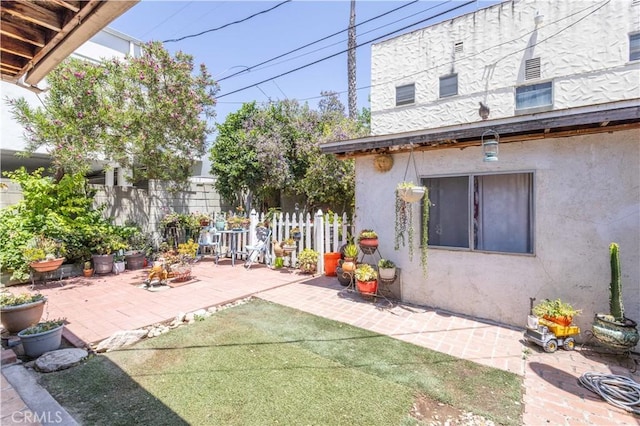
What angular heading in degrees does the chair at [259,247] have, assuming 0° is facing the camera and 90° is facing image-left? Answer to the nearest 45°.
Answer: approximately 45°

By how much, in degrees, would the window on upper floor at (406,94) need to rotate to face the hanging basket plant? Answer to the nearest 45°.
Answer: approximately 45° to its left

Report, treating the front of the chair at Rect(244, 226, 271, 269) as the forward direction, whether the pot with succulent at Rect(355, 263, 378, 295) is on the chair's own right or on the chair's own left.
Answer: on the chair's own left

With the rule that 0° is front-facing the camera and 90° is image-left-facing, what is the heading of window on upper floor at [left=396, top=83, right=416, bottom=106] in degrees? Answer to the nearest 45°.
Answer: approximately 45°
